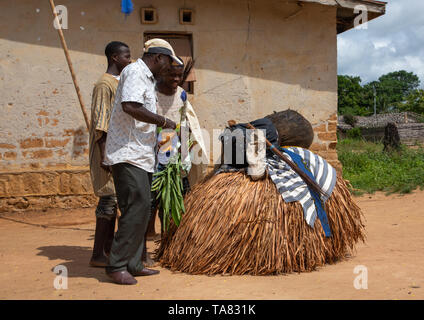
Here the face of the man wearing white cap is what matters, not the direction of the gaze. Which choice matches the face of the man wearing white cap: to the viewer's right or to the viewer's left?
to the viewer's right

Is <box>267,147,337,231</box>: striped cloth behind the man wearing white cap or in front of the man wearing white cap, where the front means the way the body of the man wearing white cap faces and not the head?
in front

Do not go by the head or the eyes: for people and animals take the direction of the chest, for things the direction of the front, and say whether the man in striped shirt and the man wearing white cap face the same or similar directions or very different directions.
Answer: same or similar directions

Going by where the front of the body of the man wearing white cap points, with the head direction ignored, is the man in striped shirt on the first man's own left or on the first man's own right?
on the first man's own left

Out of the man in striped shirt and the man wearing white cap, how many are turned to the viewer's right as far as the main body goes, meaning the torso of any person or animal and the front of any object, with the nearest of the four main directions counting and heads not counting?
2

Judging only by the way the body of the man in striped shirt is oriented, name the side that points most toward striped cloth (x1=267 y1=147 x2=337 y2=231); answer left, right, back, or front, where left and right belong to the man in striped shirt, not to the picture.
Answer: front

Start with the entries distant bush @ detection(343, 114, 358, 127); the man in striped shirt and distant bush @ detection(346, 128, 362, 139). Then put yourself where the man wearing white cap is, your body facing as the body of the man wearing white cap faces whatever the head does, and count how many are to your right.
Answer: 0

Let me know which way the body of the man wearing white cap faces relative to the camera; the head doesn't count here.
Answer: to the viewer's right

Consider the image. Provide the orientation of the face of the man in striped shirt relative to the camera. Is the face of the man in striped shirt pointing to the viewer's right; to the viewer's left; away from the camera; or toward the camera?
to the viewer's right

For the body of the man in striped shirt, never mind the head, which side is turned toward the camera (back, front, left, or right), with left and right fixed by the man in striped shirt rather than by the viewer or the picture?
right

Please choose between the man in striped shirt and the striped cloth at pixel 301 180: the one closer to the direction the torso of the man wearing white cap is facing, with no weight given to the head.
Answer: the striped cloth

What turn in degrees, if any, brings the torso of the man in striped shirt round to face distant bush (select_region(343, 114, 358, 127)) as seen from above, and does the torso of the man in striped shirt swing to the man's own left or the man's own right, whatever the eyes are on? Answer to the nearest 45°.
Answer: approximately 45° to the man's own left

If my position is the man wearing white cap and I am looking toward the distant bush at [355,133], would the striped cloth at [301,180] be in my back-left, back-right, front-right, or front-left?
front-right

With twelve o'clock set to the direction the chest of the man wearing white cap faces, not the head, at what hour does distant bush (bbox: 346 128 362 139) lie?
The distant bush is roughly at 10 o'clock from the man wearing white cap.

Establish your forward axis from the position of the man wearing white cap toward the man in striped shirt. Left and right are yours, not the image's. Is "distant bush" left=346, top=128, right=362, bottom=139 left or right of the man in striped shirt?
right

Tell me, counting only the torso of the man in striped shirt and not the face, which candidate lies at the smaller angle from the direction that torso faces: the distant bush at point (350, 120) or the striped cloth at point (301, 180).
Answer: the striped cloth

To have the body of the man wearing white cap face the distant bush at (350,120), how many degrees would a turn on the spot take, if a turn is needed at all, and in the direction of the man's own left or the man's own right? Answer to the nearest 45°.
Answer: approximately 45° to the man's own left
